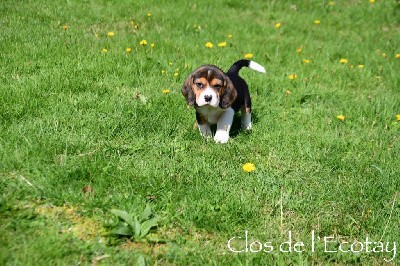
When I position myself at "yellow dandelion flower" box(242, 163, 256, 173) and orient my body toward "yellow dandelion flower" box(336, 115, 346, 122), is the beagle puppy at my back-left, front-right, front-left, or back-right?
front-left

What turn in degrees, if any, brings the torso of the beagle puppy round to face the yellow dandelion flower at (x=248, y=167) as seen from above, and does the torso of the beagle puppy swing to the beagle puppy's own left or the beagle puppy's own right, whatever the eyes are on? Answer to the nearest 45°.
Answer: approximately 90° to the beagle puppy's own left

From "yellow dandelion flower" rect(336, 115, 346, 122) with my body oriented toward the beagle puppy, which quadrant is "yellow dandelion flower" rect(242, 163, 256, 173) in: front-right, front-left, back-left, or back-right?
front-left

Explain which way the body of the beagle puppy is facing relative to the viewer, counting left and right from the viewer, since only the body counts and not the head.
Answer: facing the viewer and to the left of the viewer

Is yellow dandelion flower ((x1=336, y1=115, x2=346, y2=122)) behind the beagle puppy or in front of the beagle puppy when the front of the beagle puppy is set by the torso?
behind
